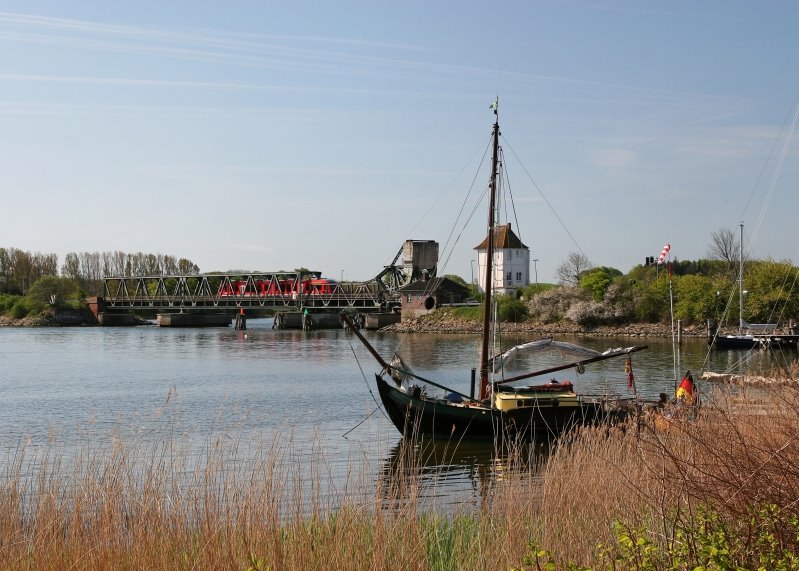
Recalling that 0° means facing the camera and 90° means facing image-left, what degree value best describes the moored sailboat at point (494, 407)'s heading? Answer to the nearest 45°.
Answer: approximately 90°
